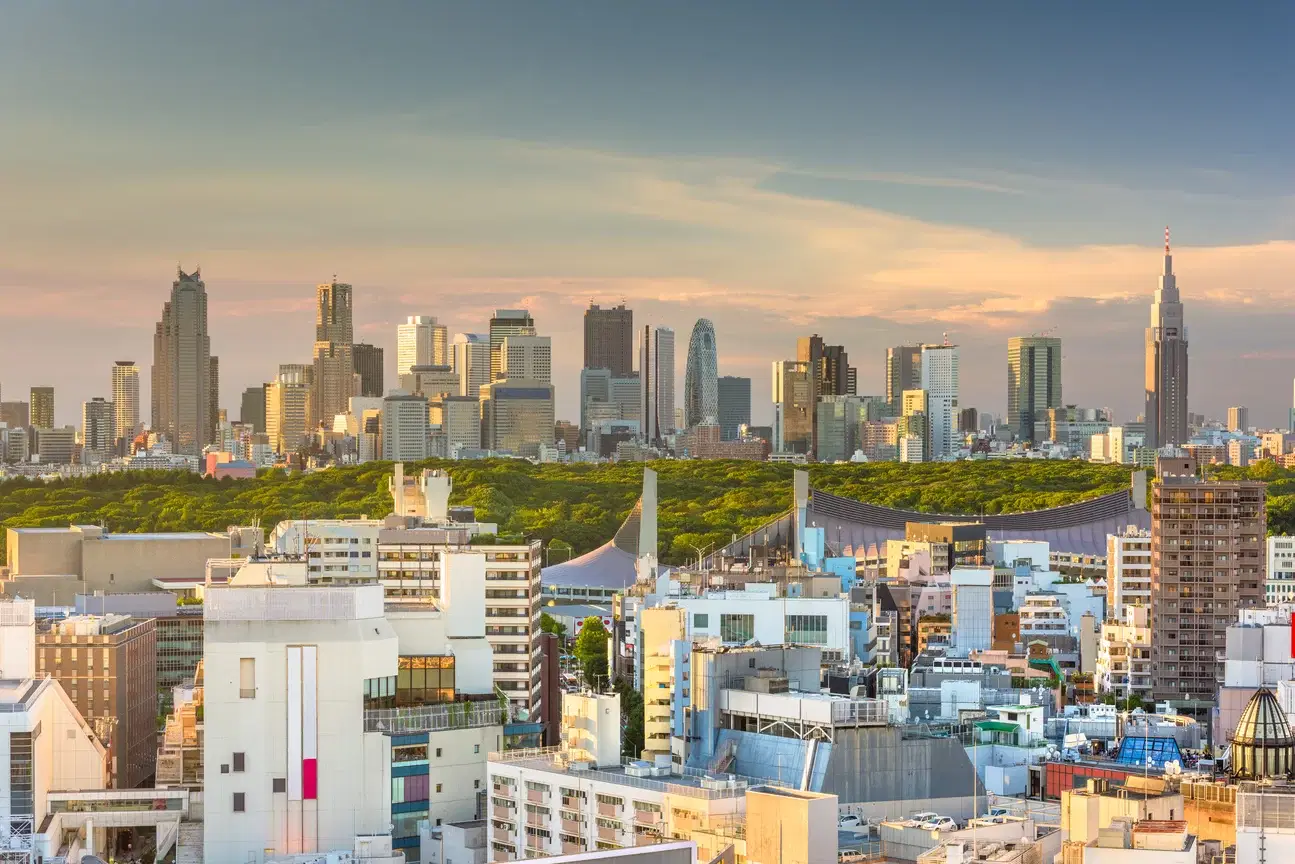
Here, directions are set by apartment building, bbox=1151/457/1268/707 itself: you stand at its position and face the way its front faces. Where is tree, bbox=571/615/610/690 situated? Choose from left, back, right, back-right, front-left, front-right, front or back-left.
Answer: right

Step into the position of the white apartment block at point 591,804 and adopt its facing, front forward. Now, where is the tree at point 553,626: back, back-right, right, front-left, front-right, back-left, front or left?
back-right

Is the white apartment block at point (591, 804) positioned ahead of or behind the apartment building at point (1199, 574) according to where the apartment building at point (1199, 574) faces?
ahead

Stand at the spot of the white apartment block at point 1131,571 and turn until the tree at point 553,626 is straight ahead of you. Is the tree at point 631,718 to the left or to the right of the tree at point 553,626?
left

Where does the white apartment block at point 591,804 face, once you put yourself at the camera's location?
facing the viewer and to the left of the viewer

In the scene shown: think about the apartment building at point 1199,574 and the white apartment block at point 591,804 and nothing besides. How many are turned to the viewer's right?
0

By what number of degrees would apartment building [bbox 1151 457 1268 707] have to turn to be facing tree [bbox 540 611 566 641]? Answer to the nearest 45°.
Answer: approximately 90° to its right

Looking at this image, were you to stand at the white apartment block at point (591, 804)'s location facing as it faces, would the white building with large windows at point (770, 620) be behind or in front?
behind

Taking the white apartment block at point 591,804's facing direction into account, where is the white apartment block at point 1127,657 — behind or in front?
behind

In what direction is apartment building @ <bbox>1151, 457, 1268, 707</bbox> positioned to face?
toward the camera

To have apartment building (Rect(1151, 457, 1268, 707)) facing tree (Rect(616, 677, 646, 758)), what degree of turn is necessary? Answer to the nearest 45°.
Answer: approximately 45° to its right

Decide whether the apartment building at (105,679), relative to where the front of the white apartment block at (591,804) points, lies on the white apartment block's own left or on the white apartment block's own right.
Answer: on the white apartment block's own right

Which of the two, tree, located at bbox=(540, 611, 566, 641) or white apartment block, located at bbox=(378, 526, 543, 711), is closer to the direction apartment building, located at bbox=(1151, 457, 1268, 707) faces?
the white apartment block
